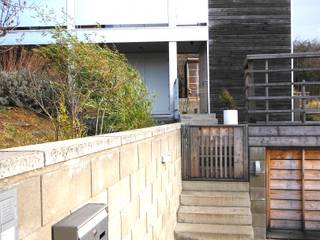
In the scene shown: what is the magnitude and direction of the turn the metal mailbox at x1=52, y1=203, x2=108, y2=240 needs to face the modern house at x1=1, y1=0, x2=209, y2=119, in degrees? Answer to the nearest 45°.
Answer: approximately 135° to its left

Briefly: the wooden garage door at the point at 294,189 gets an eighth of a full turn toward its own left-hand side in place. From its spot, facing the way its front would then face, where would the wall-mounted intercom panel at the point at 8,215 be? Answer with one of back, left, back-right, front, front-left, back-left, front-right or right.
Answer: front-right

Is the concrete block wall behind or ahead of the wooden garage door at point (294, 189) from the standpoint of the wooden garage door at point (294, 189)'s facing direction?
ahead

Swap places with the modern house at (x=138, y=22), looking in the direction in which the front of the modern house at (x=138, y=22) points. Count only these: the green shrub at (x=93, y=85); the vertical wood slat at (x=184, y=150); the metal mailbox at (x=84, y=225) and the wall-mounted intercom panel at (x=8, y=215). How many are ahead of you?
4

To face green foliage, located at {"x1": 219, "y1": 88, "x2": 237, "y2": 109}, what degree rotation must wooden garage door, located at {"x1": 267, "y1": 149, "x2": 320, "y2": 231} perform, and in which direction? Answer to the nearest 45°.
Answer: approximately 135° to its right

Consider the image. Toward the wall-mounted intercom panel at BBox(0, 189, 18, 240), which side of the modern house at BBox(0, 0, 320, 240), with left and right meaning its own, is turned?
front

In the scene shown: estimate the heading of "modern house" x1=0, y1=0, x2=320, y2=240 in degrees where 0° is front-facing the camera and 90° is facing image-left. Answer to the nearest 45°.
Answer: approximately 0°

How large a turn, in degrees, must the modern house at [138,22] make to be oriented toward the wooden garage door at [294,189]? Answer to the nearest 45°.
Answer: approximately 45° to its left

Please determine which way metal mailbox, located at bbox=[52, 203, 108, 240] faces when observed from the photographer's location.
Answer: facing the viewer and to the right of the viewer

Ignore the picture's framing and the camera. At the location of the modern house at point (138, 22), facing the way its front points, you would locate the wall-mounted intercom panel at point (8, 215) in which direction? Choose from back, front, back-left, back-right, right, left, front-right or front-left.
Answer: front

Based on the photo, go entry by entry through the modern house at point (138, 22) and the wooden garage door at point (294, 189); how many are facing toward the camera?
2

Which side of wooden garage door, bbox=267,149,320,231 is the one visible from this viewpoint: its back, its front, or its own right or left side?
front

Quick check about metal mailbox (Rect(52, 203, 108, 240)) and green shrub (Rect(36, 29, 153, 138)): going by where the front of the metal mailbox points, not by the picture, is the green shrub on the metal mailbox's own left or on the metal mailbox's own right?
on the metal mailbox's own left

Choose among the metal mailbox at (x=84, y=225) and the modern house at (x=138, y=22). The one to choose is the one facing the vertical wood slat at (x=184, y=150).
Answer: the modern house

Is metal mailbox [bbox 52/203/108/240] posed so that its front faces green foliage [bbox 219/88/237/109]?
no

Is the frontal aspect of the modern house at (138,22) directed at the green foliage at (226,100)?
no

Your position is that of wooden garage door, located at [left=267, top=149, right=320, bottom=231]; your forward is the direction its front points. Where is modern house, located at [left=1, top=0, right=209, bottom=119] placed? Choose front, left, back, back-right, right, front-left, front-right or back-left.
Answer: back-right
